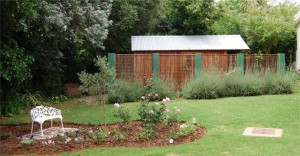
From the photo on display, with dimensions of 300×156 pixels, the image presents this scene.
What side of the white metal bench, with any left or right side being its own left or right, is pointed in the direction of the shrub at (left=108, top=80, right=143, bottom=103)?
left

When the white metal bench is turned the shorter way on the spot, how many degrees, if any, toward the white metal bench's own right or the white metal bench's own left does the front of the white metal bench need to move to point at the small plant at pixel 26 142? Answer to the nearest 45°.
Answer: approximately 45° to the white metal bench's own right

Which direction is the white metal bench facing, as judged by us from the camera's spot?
facing the viewer and to the right of the viewer

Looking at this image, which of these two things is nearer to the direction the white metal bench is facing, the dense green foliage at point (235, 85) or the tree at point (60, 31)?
the dense green foliage

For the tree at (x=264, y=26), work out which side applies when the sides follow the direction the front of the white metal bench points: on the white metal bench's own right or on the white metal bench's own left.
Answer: on the white metal bench's own left

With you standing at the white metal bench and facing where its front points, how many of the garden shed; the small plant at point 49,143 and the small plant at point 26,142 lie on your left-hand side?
1

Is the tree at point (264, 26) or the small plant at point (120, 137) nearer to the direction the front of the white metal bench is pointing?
the small plant

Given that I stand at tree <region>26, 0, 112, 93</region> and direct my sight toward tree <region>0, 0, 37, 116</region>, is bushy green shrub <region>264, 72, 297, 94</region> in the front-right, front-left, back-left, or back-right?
back-left

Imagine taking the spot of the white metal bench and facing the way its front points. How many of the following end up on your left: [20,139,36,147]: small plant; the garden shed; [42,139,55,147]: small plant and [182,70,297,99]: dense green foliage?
2

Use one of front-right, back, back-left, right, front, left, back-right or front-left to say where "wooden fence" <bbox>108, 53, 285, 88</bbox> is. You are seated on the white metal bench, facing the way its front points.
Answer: left

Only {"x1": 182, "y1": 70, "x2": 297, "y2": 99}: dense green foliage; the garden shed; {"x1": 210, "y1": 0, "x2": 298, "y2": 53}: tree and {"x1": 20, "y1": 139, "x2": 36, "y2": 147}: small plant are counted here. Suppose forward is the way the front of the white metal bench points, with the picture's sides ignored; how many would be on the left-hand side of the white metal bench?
3

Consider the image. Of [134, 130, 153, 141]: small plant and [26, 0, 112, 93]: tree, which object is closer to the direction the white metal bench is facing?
the small plant

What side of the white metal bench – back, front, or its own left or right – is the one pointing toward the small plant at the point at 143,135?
front

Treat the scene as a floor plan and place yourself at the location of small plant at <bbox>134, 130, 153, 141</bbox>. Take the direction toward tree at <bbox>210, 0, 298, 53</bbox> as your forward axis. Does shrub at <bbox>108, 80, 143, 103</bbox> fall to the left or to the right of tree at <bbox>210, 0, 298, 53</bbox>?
left

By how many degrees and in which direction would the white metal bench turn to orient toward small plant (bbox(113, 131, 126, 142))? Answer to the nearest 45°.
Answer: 0° — it already faces it

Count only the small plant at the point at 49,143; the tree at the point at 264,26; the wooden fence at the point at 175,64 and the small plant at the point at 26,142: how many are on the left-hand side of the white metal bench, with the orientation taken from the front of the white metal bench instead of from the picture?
2

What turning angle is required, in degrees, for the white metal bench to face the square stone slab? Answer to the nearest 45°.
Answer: approximately 45° to its left
